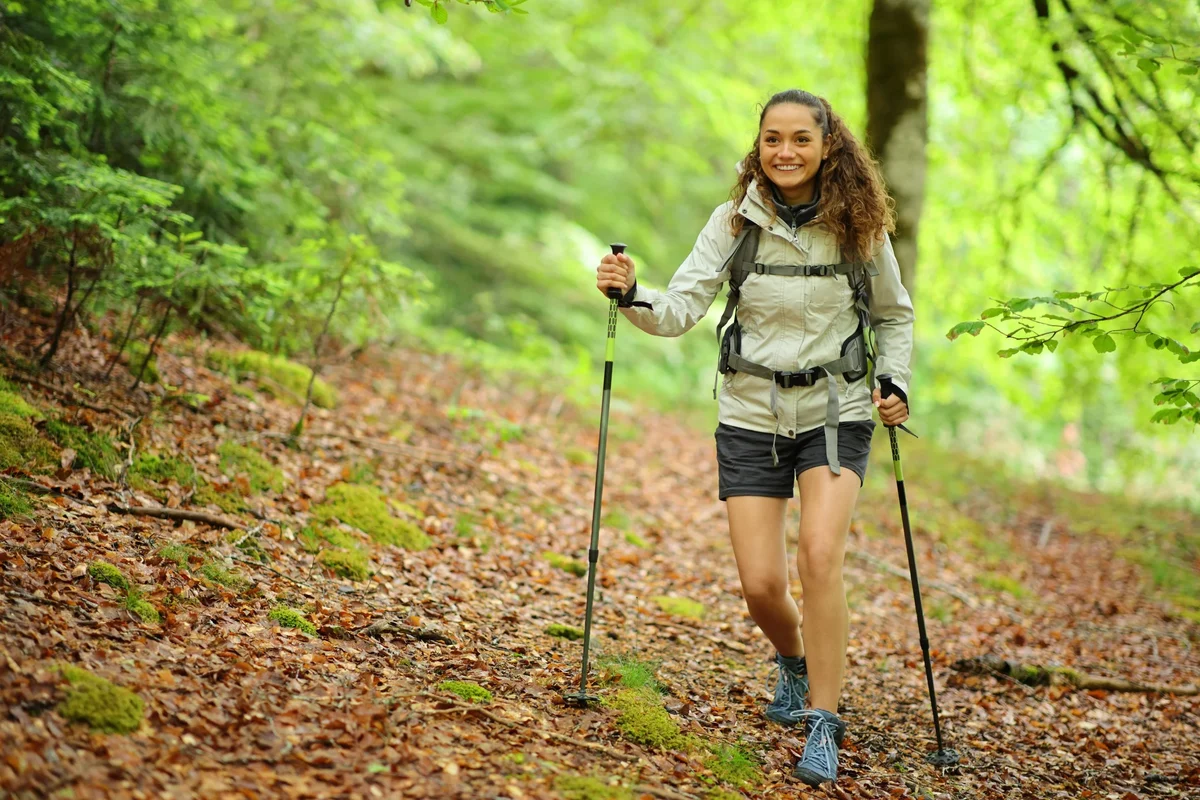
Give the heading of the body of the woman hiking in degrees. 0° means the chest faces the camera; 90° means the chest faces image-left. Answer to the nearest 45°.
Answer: approximately 0°

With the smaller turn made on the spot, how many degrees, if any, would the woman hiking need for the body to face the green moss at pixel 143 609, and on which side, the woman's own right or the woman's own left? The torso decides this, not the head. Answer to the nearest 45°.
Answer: approximately 90° to the woman's own right

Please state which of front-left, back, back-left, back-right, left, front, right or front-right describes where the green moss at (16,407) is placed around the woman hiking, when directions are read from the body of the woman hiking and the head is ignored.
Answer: right

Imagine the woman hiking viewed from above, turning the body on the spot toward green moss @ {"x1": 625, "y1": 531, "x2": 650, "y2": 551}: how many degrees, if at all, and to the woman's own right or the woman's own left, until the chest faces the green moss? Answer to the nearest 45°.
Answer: approximately 180°

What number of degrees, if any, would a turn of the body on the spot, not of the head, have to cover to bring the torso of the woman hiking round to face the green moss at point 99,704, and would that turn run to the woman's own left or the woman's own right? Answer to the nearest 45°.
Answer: approximately 45° to the woman's own right

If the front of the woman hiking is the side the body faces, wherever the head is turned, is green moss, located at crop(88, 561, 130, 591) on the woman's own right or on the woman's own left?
on the woman's own right

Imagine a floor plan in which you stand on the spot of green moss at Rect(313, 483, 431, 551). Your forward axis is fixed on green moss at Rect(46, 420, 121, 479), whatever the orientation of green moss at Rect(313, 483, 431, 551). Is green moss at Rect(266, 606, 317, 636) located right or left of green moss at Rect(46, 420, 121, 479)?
left

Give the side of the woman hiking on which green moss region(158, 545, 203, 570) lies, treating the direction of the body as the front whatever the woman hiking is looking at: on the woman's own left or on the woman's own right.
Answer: on the woman's own right
